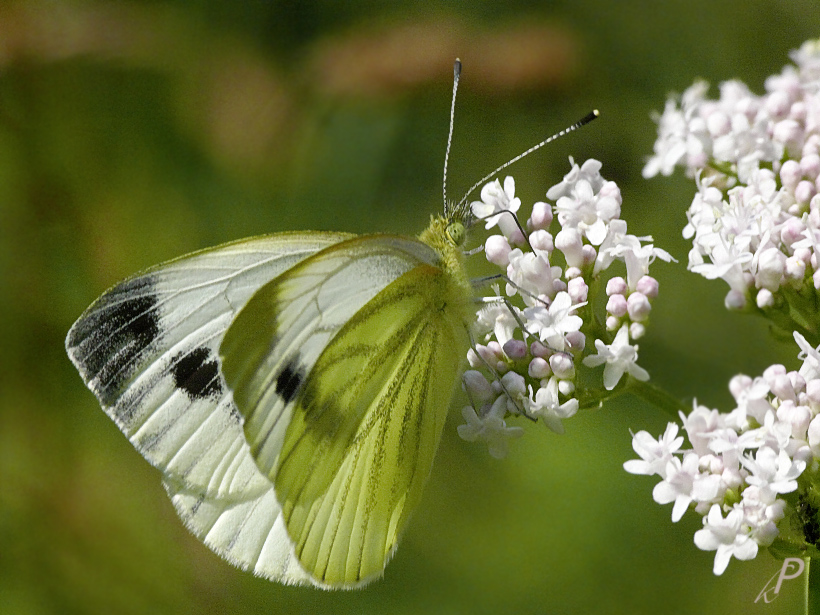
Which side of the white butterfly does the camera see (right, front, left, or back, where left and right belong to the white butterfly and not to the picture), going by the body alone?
right

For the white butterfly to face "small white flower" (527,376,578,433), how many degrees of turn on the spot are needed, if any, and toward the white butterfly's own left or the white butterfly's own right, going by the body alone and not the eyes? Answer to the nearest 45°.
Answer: approximately 45° to the white butterfly's own right

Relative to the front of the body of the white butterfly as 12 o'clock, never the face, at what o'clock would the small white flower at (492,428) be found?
The small white flower is roughly at 1 o'clock from the white butterfly.

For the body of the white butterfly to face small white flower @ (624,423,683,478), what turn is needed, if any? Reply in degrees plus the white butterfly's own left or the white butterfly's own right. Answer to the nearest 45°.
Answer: approximately 45° to the white butterfly's own right

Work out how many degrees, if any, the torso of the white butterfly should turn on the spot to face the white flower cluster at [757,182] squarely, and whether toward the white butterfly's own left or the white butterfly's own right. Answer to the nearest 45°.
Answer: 0° — it already faces it

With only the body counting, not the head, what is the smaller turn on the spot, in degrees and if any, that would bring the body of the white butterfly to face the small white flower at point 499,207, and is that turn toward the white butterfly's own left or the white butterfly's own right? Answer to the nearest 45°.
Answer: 0° — it already faces it

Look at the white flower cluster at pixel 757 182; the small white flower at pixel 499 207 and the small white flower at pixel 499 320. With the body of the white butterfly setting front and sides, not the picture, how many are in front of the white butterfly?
3

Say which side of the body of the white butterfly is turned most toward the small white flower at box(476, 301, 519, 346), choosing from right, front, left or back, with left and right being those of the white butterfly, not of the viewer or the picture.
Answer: front

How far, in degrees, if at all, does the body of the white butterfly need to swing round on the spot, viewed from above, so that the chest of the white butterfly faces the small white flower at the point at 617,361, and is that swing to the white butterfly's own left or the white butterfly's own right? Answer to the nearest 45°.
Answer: approximately 45° to the white butterfly's own right

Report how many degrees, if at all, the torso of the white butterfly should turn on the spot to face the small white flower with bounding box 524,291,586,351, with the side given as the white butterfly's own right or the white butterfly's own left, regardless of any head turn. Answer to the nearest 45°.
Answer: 0° — it already faces it
